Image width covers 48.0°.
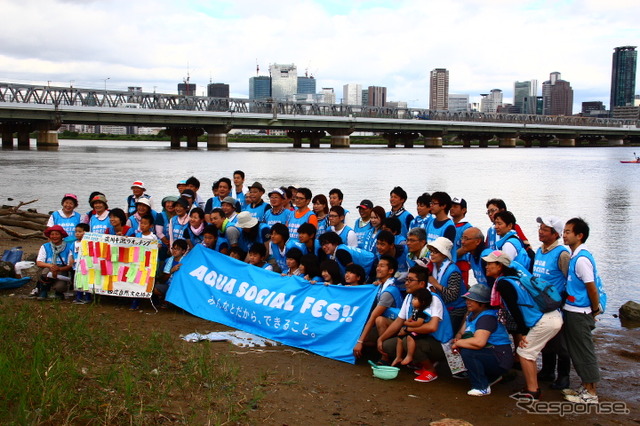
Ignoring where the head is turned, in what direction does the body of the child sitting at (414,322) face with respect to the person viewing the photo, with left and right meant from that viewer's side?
facing the viewer and to the left of the viewer

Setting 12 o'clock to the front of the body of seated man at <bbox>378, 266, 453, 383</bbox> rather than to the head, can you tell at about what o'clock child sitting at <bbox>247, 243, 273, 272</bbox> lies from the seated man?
The child sitting is roughly at 3 o'clock from the seated man.

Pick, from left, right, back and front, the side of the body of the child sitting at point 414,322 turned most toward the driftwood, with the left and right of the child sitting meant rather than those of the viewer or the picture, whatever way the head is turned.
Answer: right

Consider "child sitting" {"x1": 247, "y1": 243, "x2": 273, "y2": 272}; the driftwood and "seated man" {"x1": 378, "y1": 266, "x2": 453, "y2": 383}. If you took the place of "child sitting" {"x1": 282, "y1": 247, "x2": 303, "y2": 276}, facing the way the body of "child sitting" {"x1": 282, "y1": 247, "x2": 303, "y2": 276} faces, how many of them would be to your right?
2

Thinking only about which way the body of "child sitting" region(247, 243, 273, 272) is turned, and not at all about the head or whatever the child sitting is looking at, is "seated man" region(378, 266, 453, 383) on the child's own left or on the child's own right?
on the child's own left

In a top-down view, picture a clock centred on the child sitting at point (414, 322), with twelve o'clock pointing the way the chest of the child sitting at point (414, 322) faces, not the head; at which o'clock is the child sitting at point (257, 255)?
the child sitting at point (257, 255) is roughly at 3 o'clock from the child sitting at point (414, 322).

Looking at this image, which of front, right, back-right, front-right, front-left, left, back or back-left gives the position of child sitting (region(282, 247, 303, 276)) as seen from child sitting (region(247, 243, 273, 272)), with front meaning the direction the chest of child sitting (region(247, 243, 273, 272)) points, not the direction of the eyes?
left

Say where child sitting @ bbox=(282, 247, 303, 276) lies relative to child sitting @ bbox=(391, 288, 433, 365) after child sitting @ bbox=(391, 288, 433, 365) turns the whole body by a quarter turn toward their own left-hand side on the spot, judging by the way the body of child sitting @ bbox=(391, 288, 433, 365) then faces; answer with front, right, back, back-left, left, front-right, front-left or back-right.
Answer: back

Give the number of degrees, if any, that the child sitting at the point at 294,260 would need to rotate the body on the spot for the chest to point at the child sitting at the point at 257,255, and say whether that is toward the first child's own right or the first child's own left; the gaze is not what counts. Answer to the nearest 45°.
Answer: approximately 90° to the first child's own right

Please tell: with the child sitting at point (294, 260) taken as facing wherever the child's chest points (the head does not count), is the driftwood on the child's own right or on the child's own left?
on the child's own right

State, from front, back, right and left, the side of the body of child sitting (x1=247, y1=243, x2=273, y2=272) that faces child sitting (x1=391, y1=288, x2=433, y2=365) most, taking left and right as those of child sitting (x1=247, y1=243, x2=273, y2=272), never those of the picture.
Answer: left

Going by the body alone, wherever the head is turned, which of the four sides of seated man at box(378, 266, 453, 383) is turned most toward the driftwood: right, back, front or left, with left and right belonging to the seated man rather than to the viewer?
right
